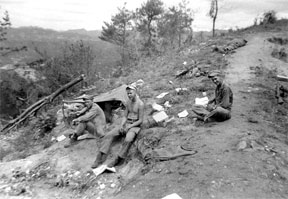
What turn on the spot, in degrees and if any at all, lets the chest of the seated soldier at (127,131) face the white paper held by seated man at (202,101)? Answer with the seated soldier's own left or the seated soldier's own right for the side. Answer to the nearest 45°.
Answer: approximately 180°

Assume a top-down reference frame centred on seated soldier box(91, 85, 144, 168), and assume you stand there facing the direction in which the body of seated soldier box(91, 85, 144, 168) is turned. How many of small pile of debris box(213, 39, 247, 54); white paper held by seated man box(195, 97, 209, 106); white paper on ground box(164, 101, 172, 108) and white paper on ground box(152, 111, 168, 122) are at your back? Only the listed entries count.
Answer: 4

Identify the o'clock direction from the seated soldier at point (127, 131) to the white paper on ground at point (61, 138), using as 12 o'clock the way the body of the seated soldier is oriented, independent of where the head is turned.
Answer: The white paper on ground is roughly at 3 o'clock from the seated soldier.

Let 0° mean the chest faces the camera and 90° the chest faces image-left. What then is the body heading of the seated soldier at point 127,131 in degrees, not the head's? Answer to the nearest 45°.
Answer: approximately 45°

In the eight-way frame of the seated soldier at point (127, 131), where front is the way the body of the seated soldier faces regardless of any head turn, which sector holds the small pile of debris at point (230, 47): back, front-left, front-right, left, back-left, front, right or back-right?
back

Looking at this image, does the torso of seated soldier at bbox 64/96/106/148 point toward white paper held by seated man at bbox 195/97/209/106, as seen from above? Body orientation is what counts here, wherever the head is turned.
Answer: no

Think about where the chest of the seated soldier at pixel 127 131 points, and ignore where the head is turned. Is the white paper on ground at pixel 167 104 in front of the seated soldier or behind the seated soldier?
behind

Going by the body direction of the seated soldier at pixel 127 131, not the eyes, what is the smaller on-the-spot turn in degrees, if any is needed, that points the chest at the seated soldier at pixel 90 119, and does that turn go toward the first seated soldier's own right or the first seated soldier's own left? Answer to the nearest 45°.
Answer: approximately 90° to the first seated soldier's own right
